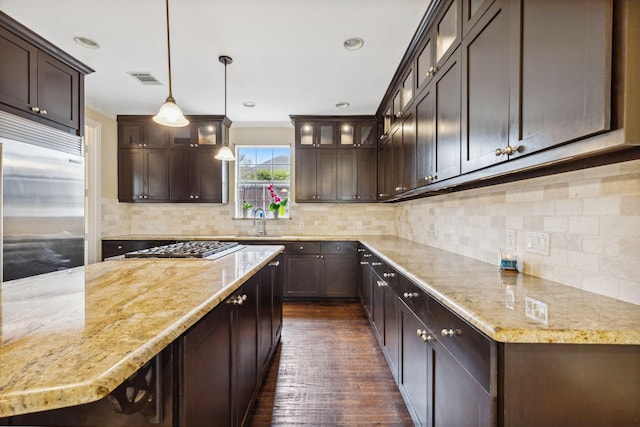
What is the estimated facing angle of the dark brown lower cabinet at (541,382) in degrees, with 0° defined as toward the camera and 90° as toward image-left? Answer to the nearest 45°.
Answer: approximately 90°

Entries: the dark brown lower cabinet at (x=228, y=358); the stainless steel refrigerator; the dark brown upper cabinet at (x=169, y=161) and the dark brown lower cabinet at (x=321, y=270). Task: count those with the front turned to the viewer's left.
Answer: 0

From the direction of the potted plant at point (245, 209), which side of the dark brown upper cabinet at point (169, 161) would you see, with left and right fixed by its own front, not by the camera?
left

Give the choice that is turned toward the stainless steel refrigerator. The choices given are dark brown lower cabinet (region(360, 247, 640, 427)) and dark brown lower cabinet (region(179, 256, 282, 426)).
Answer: dark brown lower cabinet (region(360, 247, 640, 427))

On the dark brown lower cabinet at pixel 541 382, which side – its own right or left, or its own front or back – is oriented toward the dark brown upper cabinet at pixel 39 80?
front

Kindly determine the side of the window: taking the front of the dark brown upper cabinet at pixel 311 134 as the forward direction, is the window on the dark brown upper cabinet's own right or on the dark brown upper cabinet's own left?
on the dark brown upper cabinet's own right

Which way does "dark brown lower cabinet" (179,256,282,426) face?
to the viewer's right

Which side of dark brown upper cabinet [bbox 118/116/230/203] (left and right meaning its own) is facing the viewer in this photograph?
front

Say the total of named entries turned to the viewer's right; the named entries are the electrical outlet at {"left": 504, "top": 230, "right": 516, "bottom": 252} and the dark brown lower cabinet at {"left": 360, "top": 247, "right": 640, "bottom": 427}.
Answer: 0

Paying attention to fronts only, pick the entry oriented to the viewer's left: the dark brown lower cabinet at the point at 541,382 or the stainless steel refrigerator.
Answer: the dark brown lower cabinet

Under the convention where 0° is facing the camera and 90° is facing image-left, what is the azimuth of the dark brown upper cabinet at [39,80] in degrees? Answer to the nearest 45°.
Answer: approximately 315°

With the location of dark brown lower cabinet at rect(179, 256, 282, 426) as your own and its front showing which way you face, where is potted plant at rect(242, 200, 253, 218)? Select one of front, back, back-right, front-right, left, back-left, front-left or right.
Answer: left

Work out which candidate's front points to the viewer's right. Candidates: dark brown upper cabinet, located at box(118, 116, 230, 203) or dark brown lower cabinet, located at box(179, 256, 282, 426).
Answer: the dark brown lower cabinet

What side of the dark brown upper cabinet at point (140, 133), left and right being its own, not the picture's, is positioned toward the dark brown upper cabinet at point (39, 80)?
front

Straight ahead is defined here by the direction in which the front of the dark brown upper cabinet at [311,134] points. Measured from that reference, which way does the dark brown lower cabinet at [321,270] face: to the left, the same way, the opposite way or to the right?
the same way

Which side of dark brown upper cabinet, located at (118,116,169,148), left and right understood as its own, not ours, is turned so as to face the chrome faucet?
left

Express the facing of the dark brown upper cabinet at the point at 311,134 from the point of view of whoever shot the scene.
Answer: facing the viewer

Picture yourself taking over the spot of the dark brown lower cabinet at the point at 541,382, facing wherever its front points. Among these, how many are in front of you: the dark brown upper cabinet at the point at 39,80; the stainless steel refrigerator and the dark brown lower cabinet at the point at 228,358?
3

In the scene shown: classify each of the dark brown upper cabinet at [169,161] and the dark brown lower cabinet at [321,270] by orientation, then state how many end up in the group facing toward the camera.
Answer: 2

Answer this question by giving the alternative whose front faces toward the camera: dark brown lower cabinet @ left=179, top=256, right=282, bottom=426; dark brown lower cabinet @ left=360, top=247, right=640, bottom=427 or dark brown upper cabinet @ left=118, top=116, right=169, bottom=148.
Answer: the dark brown upper cabinet

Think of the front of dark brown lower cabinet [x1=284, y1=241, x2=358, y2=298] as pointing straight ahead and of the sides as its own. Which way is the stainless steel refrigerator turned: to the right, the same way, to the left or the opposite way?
to the left

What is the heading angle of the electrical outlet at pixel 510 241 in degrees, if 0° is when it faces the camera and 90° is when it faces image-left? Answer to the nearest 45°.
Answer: approximately 45°
